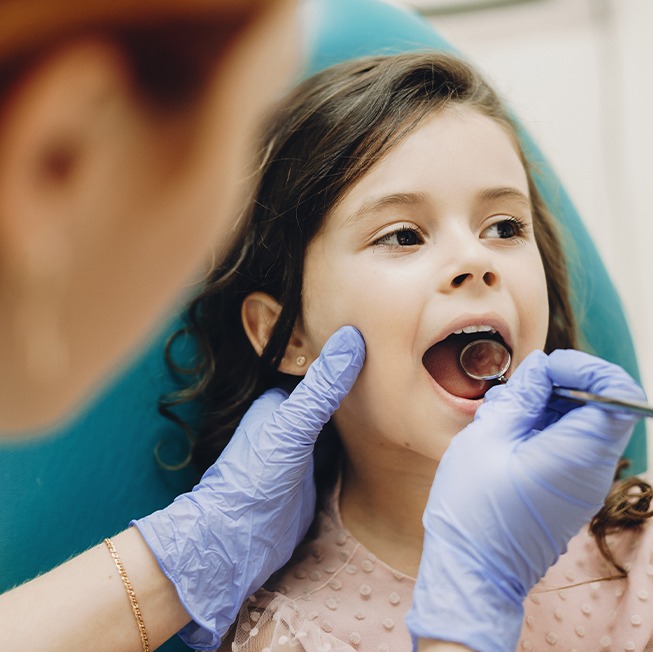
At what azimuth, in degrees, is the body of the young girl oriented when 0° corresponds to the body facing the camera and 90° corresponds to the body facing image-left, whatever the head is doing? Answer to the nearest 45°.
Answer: approximately 315°

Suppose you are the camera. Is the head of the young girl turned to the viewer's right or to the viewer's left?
to the viewer's right
